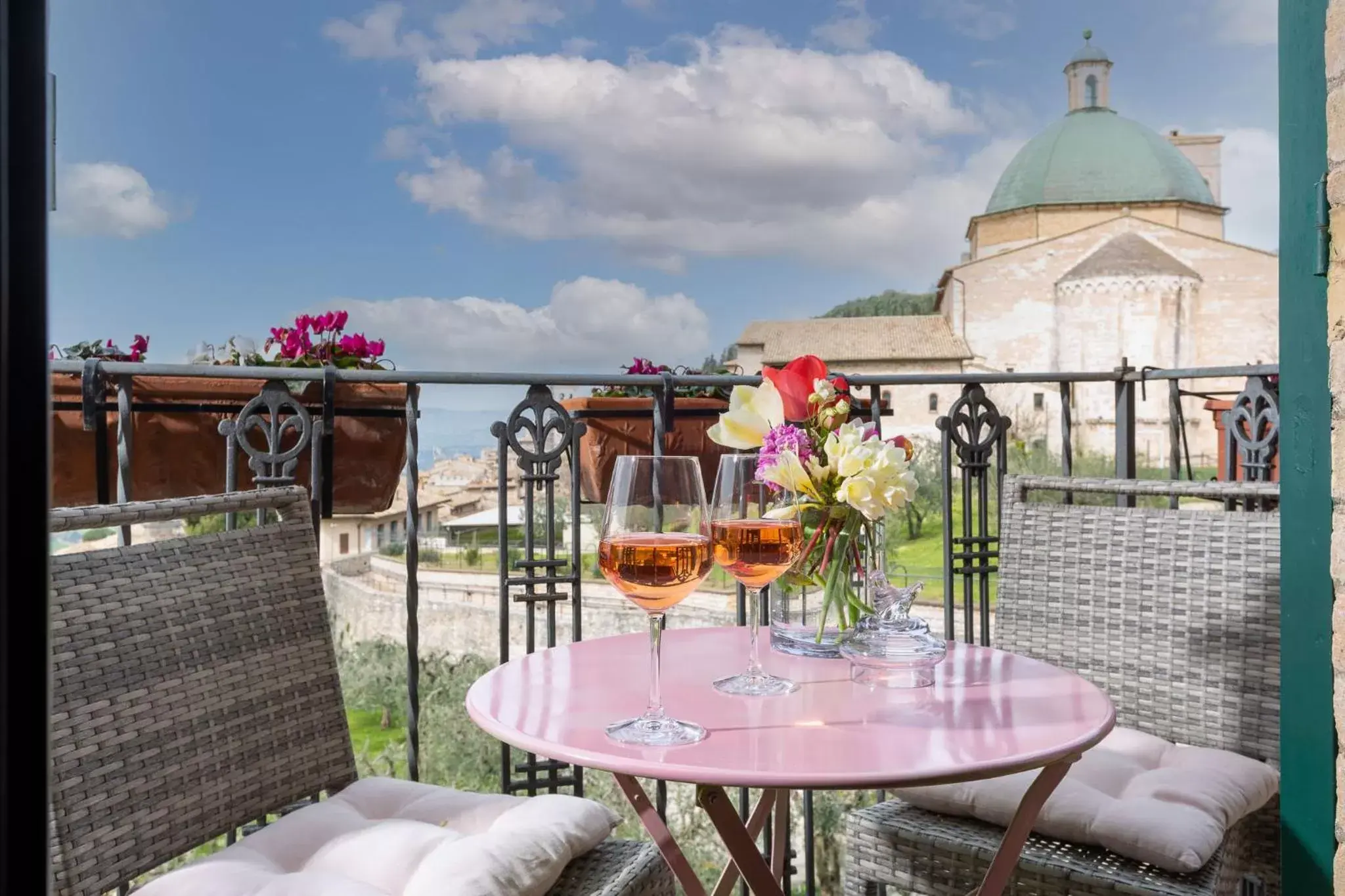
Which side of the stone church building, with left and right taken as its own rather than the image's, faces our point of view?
back

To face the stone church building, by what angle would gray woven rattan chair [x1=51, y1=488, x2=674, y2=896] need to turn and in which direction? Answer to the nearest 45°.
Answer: approximately 90° to its left

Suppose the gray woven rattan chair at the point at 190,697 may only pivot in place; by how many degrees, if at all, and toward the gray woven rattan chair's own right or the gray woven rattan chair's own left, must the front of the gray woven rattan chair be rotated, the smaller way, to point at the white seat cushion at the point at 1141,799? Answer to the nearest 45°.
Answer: approximately 45° to the gray woven rattan chair's own left

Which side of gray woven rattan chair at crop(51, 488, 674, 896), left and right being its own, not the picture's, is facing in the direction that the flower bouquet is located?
front

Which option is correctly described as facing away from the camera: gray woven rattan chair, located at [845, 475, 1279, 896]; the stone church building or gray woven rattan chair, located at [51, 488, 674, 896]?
the stone church building

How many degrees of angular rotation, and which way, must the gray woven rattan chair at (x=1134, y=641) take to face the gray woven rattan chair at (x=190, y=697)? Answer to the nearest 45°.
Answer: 0° — it already faces it

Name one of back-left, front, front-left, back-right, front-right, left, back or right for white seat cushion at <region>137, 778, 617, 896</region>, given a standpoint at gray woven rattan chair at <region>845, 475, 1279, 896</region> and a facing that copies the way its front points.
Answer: front

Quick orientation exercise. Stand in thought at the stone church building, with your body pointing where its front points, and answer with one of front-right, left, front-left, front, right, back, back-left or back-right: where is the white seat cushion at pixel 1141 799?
back

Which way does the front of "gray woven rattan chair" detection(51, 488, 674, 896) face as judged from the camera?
facing the viewer and to the right of the viewer

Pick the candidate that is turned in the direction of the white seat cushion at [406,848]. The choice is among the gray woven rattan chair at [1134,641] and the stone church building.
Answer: the gray woven rattan chair

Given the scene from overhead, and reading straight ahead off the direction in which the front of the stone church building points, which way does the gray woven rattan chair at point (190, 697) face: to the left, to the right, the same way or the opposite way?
to the right

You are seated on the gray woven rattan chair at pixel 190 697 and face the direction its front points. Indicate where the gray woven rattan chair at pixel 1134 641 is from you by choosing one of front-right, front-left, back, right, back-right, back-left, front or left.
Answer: front-left
